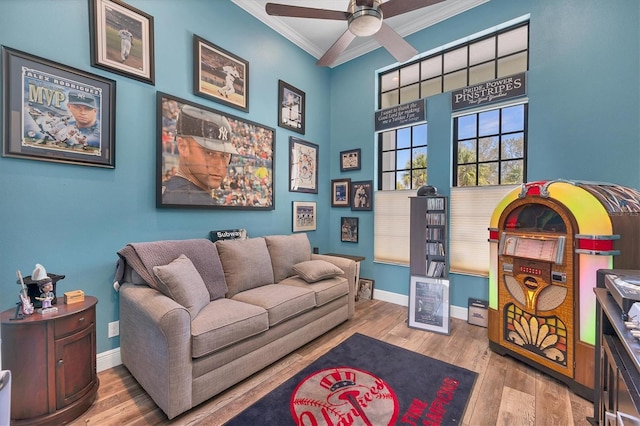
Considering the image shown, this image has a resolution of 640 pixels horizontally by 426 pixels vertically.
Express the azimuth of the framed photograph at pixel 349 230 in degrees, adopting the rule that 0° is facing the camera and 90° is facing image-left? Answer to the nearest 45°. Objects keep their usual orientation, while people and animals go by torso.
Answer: approximately 0°

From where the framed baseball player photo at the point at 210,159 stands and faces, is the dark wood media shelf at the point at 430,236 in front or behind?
in front

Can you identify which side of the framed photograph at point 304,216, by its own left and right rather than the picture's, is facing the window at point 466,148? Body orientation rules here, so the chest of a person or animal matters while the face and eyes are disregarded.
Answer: front

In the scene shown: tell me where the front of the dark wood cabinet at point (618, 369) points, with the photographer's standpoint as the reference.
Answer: facing to the left of the viewer

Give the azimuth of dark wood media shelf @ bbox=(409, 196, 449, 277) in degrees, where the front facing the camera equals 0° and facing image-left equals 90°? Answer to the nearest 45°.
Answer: approximately 315°

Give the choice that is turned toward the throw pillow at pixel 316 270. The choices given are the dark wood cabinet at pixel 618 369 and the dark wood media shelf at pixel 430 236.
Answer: the dark wood cabinet at pixel 618 369

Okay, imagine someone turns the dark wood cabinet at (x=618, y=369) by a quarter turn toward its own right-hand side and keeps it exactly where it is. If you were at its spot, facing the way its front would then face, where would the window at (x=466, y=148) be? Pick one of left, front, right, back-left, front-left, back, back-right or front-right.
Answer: front-left

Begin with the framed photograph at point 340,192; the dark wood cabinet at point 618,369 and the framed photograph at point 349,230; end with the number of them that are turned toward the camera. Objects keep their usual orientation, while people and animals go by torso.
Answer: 2

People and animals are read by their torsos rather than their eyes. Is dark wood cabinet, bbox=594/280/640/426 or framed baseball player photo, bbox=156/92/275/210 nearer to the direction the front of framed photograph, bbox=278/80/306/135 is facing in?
the dark wood cabinet

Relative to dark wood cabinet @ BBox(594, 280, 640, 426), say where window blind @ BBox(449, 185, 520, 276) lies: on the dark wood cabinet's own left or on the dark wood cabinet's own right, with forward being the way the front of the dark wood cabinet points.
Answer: on the dark wood cabinet's own right

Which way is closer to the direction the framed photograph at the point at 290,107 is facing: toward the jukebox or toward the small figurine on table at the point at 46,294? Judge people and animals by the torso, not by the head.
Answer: the jukebox

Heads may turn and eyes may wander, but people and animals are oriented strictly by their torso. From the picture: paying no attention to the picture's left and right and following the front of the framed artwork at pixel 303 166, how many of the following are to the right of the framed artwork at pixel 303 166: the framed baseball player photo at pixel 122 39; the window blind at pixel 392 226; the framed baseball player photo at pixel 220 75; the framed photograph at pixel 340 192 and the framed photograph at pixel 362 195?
2
